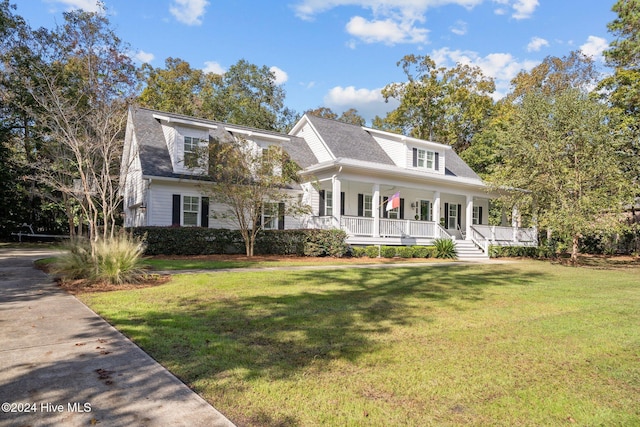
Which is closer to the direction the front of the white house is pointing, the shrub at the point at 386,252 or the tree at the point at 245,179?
the shrub

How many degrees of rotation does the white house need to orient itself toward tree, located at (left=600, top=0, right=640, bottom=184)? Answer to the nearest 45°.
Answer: approximately 45° to its left

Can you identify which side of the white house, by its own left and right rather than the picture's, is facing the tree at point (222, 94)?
back

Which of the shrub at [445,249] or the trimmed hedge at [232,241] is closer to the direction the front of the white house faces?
the shrub

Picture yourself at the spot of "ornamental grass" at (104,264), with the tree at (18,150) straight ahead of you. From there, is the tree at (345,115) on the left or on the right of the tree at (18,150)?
right

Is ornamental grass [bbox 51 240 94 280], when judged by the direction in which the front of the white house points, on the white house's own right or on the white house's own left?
on the white house's own right

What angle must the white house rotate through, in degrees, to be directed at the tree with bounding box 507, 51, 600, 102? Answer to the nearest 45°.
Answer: approximately 90° to its left

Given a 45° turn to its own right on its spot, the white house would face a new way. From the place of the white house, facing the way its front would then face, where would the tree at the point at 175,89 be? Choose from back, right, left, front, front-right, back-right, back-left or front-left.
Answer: back-right

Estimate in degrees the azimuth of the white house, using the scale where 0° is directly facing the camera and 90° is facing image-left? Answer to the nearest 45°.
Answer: approximately 315°

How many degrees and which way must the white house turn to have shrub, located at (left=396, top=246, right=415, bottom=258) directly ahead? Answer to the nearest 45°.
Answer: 0° — it already faces it

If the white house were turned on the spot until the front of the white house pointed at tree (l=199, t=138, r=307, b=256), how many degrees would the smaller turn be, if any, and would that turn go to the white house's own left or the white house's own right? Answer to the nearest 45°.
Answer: approximately 90° to the white house's own right

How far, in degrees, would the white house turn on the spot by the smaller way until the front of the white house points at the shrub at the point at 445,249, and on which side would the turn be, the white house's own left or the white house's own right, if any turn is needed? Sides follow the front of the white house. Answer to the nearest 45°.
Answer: approximately 45° to the white house's own left

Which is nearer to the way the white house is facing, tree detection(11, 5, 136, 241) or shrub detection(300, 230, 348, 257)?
the shrub
